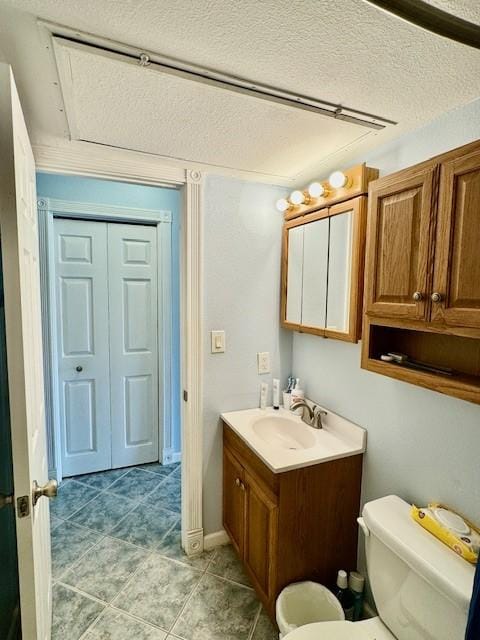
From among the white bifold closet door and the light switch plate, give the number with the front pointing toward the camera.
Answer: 2

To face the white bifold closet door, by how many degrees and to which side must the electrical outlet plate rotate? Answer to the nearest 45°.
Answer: approximately 180°

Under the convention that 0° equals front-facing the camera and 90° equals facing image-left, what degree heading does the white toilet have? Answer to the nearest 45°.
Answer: approximately 45°

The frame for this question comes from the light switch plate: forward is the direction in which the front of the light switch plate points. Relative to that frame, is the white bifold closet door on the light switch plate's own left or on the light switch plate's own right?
on the light switch plate's own right

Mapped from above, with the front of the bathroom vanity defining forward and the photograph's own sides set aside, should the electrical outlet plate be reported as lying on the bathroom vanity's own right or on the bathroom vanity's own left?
on the bathroom vanity's own right

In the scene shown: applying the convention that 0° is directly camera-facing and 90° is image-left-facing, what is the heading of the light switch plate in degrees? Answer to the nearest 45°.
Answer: approximately 0°

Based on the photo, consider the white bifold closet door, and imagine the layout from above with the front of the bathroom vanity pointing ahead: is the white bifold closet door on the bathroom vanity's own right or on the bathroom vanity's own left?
on the bathroom vanity's own right

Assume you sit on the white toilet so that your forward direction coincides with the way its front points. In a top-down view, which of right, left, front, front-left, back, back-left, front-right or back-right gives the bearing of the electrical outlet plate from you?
right

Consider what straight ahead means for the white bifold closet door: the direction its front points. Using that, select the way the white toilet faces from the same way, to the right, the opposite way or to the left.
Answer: to the right

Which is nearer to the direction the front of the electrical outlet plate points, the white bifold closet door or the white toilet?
the white toilet

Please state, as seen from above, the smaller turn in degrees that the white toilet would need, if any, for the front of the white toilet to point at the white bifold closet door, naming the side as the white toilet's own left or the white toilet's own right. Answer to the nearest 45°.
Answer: approximately 45° to the white toilet's own right

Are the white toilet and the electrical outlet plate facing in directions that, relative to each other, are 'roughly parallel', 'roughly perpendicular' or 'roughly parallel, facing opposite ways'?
roughly perpendicular

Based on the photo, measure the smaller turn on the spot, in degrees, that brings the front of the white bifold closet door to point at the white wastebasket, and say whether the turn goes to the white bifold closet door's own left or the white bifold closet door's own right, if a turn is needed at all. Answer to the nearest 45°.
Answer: approximately 45° to the white bifold closet door's own left
